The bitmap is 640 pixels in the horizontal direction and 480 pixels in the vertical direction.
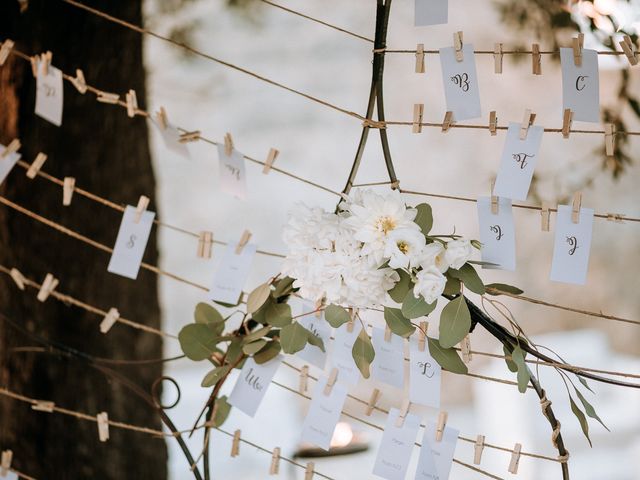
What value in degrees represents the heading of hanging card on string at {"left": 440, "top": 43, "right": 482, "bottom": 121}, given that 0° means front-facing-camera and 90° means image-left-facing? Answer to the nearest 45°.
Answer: approximately 0°

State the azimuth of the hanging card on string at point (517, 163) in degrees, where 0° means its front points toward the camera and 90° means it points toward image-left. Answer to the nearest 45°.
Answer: approximately 0°

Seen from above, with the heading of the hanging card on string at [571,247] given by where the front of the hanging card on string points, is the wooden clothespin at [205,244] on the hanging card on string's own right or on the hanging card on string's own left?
on the hanging card on string's own right
